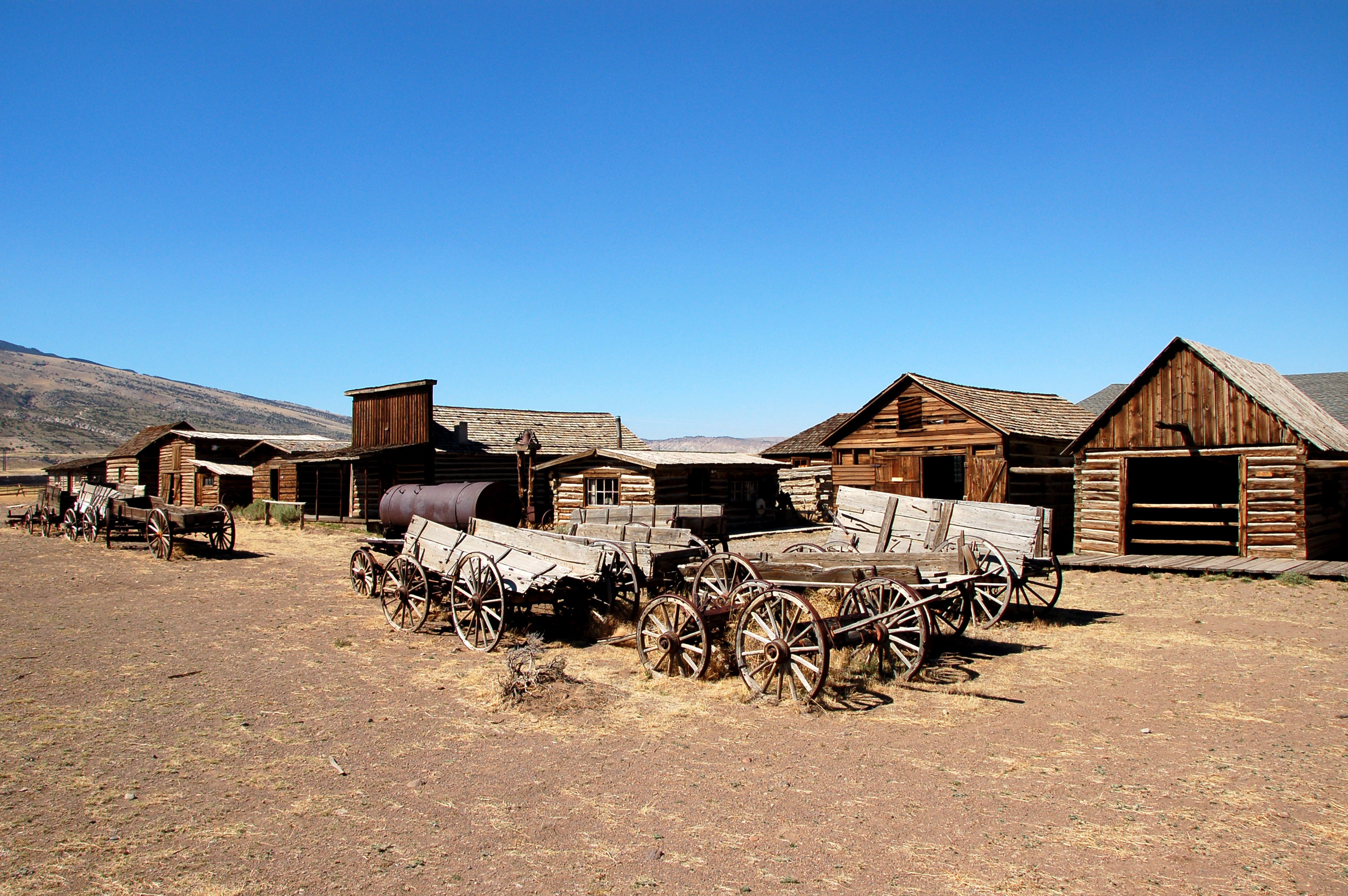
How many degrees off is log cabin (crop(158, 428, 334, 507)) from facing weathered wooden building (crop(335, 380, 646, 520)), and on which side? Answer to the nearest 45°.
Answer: approximately 90° to its left

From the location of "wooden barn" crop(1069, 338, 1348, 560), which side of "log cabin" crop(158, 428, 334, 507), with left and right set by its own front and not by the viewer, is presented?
left

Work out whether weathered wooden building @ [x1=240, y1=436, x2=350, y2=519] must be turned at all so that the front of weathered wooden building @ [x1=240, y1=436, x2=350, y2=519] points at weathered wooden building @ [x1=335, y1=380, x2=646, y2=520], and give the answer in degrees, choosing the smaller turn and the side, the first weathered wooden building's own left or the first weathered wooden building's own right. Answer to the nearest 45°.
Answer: approximately 90° to the first weathered wooden building's own left

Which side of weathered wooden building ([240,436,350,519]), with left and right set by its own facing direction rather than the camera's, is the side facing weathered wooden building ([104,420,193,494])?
right

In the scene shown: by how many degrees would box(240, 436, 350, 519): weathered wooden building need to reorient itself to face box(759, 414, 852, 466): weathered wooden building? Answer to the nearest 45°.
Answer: approximately 135° to its left

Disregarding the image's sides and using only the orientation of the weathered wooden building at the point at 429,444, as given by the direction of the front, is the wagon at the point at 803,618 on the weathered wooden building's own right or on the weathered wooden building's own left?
on the weathered wooden building's own left
